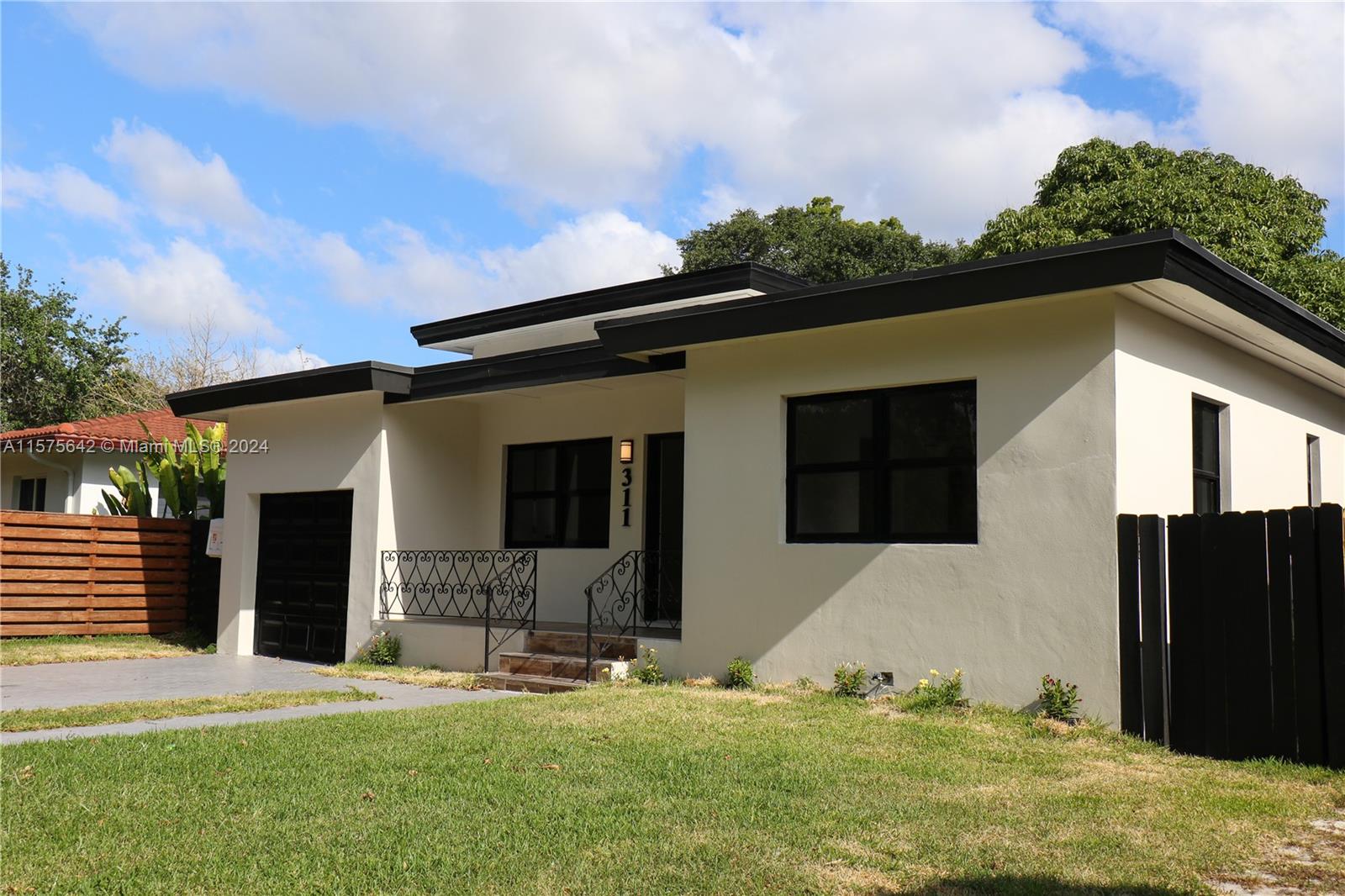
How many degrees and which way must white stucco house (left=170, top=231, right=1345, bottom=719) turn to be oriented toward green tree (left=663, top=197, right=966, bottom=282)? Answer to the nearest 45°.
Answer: approximately 135° to its right

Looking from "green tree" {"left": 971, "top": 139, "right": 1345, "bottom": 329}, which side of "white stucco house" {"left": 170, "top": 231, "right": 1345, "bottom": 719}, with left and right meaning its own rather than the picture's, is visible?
back

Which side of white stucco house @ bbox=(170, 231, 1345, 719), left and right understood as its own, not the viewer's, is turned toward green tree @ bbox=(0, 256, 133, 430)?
right

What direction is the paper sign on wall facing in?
toward the camera

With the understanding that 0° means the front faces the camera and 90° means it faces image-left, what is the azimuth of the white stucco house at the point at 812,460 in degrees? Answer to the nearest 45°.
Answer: approximately 45°

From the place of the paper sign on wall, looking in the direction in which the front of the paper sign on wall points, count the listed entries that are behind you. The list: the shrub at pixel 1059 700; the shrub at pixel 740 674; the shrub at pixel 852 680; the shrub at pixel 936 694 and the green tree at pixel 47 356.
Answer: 1

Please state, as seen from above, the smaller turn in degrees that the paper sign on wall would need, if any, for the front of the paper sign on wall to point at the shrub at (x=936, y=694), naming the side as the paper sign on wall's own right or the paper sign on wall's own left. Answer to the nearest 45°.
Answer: approximately 45° to the paper sign on wall's own left

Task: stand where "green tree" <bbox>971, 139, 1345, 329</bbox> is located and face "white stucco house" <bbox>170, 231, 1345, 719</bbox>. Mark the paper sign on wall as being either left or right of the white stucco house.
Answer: right

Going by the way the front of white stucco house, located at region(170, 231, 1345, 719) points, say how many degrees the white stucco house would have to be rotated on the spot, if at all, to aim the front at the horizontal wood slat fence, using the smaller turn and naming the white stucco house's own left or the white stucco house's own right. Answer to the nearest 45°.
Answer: approximately 90° to the white stucco house's own right

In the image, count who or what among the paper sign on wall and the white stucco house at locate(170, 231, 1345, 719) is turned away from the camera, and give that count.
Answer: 0

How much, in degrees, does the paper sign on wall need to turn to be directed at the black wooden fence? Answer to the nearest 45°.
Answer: approximately 45° to its left

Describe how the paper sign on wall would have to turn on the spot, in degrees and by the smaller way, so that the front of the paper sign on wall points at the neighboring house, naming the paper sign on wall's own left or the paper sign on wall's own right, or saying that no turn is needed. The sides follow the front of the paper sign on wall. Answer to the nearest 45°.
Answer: approximately 180°
